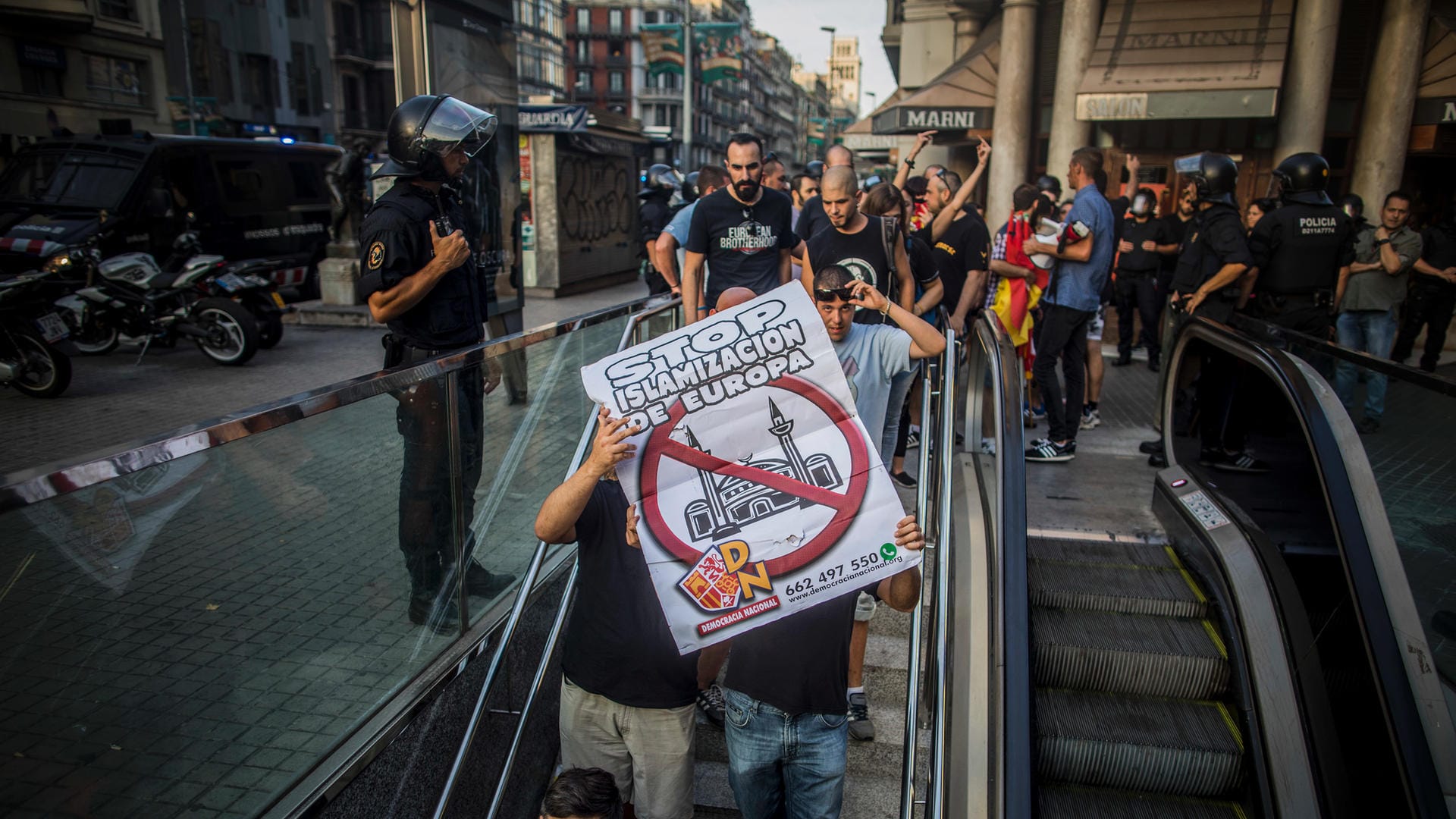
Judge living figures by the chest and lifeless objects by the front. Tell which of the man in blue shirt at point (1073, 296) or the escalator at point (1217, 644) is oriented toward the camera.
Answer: the escalator

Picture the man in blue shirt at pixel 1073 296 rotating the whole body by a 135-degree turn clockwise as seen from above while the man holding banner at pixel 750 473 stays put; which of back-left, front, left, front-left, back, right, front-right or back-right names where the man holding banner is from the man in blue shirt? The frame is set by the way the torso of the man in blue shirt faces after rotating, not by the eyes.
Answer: back-right

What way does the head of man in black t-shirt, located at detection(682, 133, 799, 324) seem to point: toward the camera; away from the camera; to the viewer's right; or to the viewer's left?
toward the camera

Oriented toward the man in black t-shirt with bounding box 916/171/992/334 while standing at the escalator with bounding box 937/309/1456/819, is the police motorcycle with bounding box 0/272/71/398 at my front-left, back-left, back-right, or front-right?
front-left

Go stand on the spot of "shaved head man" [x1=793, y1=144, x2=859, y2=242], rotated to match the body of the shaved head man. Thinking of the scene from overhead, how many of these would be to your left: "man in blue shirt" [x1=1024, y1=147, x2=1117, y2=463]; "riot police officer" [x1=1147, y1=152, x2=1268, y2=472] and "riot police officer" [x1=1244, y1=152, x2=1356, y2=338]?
3

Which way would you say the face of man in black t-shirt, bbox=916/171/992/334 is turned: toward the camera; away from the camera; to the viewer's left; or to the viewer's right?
to the viewer's left

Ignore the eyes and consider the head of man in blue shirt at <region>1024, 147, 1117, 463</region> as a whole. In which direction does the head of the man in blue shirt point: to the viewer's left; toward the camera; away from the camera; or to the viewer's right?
to the viewer's left

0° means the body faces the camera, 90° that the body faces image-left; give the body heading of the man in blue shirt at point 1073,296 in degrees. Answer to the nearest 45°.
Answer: approximately 90°

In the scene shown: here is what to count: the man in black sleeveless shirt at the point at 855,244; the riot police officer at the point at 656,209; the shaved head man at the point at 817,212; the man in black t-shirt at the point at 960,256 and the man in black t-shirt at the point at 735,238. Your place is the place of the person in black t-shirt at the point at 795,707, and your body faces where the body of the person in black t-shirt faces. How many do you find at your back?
5

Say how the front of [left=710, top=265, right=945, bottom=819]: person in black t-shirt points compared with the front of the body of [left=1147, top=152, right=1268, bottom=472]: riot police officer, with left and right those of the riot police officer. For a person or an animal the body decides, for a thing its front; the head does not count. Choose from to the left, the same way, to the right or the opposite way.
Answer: to the left

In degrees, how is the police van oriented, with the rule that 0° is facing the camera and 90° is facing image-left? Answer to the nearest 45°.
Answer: approximately 45°

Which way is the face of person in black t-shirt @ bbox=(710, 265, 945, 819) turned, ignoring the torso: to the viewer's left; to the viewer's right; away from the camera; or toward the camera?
toward the camera
